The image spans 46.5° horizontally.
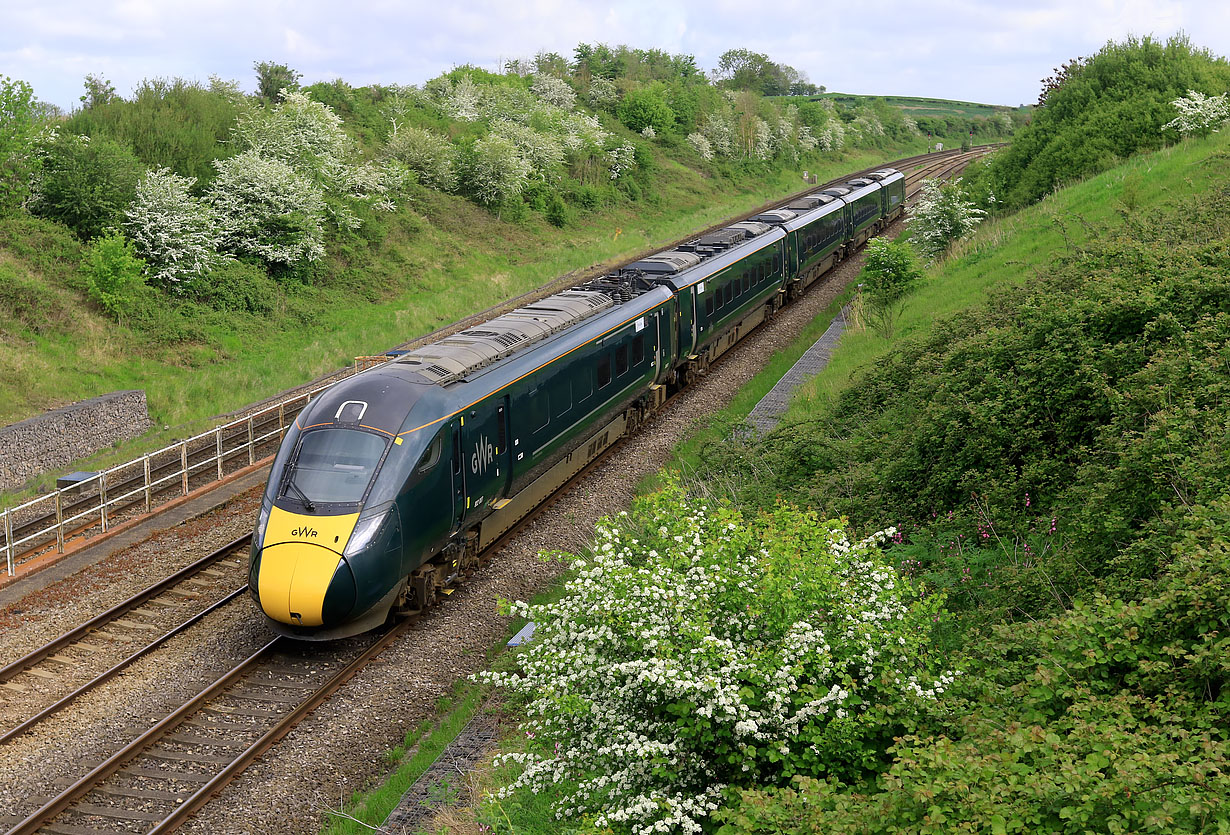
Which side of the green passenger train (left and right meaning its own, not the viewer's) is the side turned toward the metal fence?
right

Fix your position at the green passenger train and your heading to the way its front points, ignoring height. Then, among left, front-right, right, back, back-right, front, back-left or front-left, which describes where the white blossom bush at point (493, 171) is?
back-right

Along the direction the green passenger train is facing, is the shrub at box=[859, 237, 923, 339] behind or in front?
behind

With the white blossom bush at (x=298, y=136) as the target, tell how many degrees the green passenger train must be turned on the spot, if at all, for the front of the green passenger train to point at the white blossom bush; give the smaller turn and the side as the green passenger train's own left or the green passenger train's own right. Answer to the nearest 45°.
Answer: approximately 135° to the green passenger train's own right

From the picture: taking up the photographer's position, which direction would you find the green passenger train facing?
facing the viewer and to the left of the viewer

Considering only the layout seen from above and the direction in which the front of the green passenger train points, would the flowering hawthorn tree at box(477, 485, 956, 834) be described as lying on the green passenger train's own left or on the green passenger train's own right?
on the green passenger train's own left

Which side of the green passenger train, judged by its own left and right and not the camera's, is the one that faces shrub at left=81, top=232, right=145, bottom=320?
right

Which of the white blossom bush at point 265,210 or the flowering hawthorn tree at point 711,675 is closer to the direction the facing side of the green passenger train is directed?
the flowering hawthorn tree

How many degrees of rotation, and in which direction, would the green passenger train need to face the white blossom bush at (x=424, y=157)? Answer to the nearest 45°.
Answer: approximately 135° to its right
